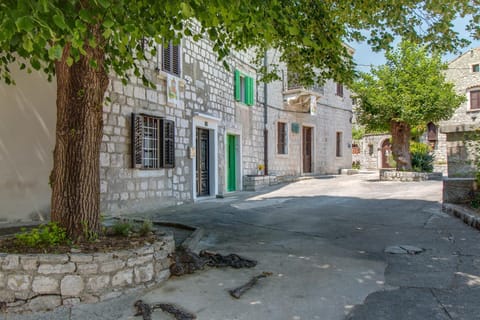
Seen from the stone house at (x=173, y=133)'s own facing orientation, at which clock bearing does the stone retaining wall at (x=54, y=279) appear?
The stone retaining wall is roughly at 2 o'clock from the stone house.

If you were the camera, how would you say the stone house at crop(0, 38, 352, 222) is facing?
facing the viewer and to the right of the viewer

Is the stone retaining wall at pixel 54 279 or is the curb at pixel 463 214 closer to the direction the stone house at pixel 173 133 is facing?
the curb

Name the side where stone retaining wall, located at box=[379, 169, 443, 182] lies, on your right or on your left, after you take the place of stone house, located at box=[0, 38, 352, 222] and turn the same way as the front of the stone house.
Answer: on your left

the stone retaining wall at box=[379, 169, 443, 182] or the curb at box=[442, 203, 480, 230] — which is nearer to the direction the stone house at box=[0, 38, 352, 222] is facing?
the curb

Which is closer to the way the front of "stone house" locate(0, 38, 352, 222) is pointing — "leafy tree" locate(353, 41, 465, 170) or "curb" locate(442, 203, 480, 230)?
the curb

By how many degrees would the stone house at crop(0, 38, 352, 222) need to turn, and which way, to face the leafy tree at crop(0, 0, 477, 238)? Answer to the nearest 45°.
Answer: approximately 45° to its right

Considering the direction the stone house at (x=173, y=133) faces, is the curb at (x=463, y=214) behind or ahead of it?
ahead
